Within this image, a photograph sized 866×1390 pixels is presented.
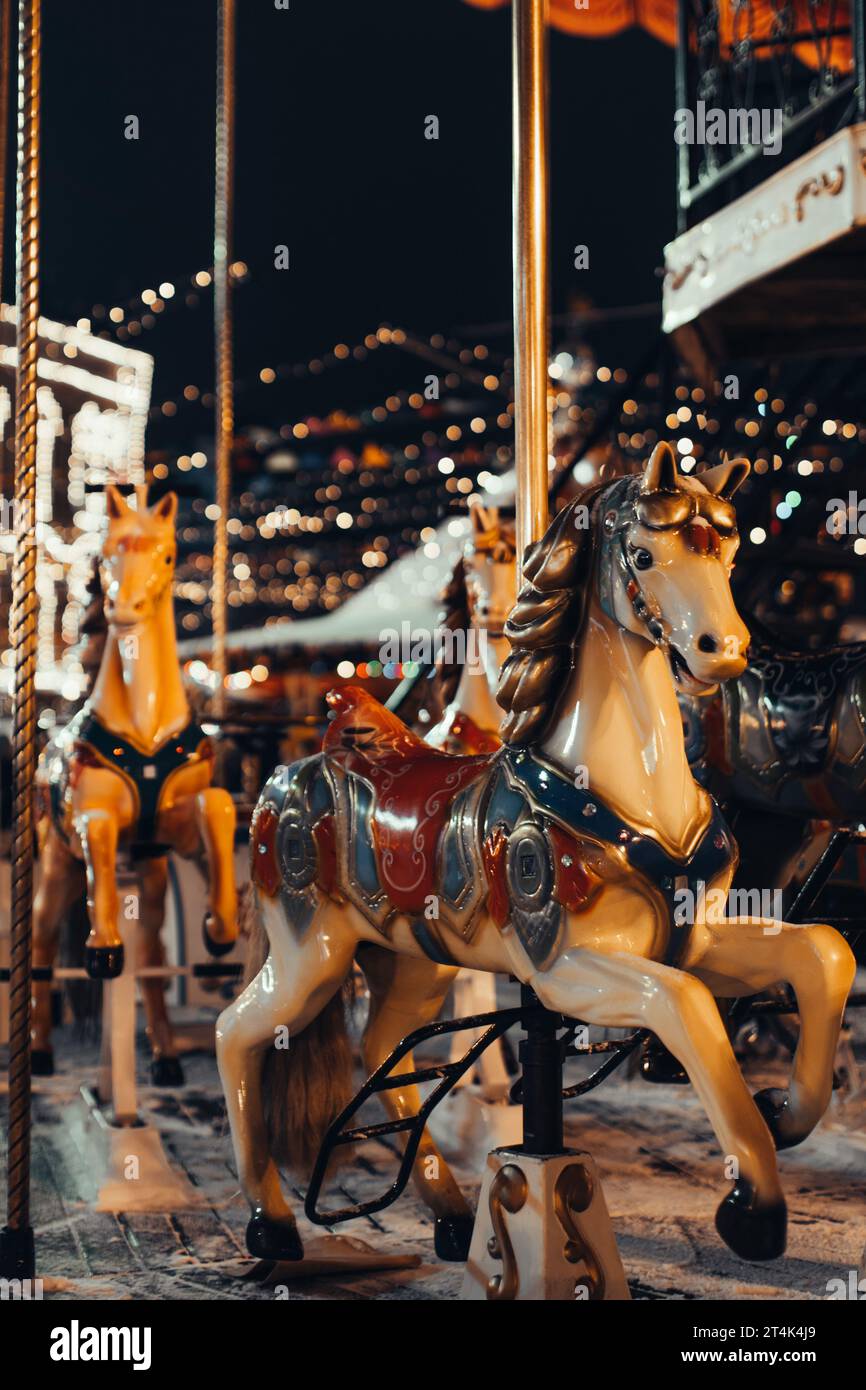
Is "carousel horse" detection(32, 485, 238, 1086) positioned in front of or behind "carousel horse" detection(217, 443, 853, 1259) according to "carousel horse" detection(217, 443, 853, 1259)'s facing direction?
behind

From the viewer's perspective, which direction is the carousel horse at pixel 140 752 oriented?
toward the camera

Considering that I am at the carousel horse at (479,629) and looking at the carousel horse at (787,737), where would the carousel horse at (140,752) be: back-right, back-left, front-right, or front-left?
back-right

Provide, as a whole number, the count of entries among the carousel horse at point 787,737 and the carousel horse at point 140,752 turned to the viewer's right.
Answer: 1

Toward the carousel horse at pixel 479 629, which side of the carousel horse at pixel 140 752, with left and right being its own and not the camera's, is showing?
left

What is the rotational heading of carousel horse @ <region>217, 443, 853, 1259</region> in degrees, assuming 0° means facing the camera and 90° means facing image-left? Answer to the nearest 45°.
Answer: approximately 315°

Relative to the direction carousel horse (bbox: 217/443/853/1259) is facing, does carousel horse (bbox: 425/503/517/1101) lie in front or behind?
behind

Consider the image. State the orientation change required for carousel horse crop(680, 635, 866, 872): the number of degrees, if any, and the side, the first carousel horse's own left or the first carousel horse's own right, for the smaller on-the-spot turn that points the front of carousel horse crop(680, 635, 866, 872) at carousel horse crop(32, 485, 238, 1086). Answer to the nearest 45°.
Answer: approximately 180°

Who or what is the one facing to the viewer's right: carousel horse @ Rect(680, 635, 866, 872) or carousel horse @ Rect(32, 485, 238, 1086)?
carousel horse @ Rect(680, 635, 866, 872)

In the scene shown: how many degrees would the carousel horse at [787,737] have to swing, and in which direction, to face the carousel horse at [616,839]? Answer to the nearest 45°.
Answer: approximately 90° to its right

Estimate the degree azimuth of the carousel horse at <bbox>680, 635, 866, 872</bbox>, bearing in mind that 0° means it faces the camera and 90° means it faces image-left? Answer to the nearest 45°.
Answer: approximately 270°
